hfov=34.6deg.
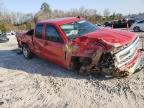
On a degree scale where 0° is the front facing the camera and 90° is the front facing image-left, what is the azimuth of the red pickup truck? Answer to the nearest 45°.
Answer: approximately 315°

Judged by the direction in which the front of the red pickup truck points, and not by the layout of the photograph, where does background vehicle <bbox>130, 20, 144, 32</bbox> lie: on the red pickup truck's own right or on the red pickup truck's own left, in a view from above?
on the red pickup truck's own left
